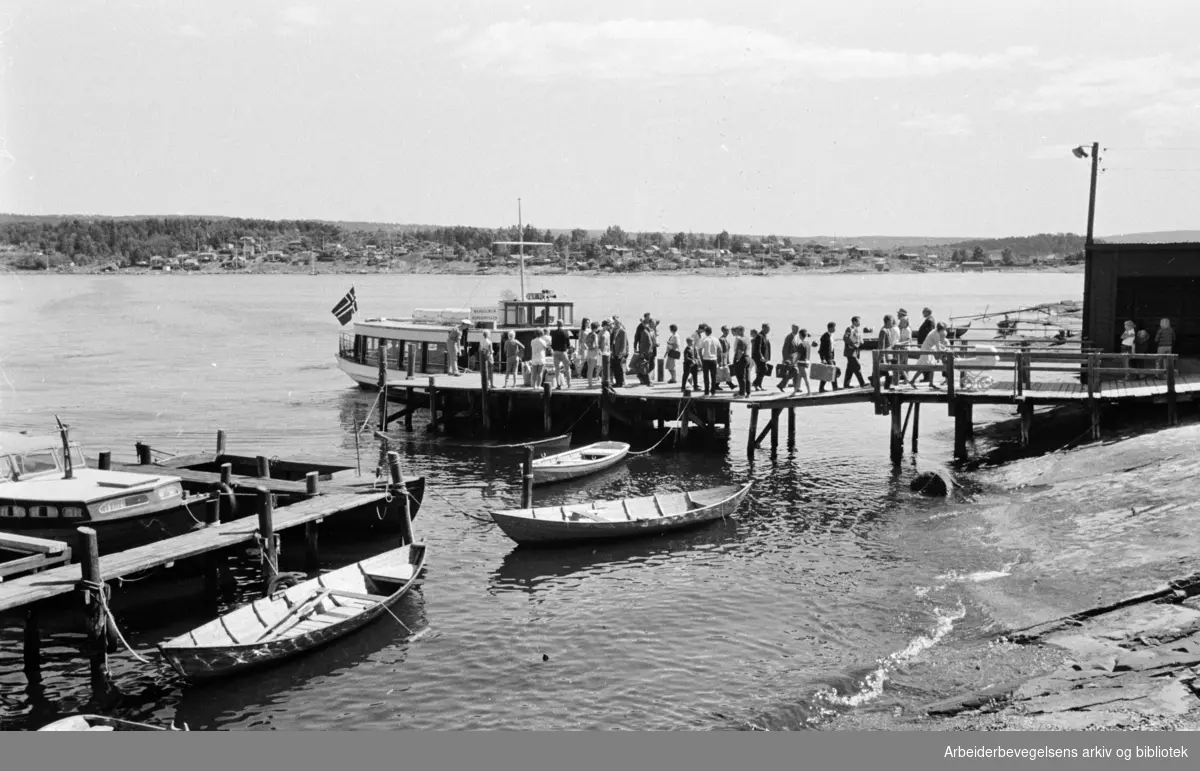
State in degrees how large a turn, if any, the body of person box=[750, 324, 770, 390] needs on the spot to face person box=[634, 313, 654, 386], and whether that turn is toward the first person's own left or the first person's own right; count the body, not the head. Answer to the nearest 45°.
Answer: approximately 135° to the first person's own left

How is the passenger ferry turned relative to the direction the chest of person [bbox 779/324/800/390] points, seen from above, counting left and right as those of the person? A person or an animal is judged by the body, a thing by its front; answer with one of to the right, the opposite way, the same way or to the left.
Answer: the same way

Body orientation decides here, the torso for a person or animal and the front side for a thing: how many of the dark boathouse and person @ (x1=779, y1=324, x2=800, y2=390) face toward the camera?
1

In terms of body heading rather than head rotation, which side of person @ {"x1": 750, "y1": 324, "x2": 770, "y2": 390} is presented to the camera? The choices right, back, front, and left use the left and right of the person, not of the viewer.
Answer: right

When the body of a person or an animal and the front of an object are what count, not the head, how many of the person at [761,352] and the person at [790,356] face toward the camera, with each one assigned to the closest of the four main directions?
0

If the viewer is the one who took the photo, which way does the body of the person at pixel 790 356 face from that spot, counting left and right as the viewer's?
facing to the right of the viewer

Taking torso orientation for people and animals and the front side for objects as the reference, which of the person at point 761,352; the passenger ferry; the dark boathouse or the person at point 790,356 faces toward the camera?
the dark boathouse

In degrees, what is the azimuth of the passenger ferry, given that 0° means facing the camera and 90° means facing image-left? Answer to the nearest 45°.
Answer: approximately 270°
